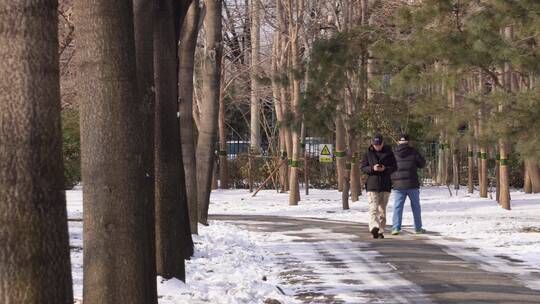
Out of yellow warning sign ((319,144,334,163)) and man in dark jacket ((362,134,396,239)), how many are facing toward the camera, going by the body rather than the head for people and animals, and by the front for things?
2

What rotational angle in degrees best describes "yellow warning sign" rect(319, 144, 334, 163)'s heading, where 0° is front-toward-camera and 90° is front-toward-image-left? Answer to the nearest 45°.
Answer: approximately 0°

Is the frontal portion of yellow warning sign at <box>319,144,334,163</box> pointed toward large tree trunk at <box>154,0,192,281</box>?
yes

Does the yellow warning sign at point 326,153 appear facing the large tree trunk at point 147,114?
yes

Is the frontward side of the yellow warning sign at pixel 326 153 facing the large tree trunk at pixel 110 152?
yes

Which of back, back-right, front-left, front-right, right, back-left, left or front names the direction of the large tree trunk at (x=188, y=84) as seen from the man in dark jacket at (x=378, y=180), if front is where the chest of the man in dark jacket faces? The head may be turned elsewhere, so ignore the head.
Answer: front-right

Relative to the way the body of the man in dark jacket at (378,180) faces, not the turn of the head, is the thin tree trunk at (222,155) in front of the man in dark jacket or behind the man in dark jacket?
behind

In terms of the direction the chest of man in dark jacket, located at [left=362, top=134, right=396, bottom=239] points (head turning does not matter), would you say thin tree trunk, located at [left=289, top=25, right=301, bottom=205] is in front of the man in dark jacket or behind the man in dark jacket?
behind
